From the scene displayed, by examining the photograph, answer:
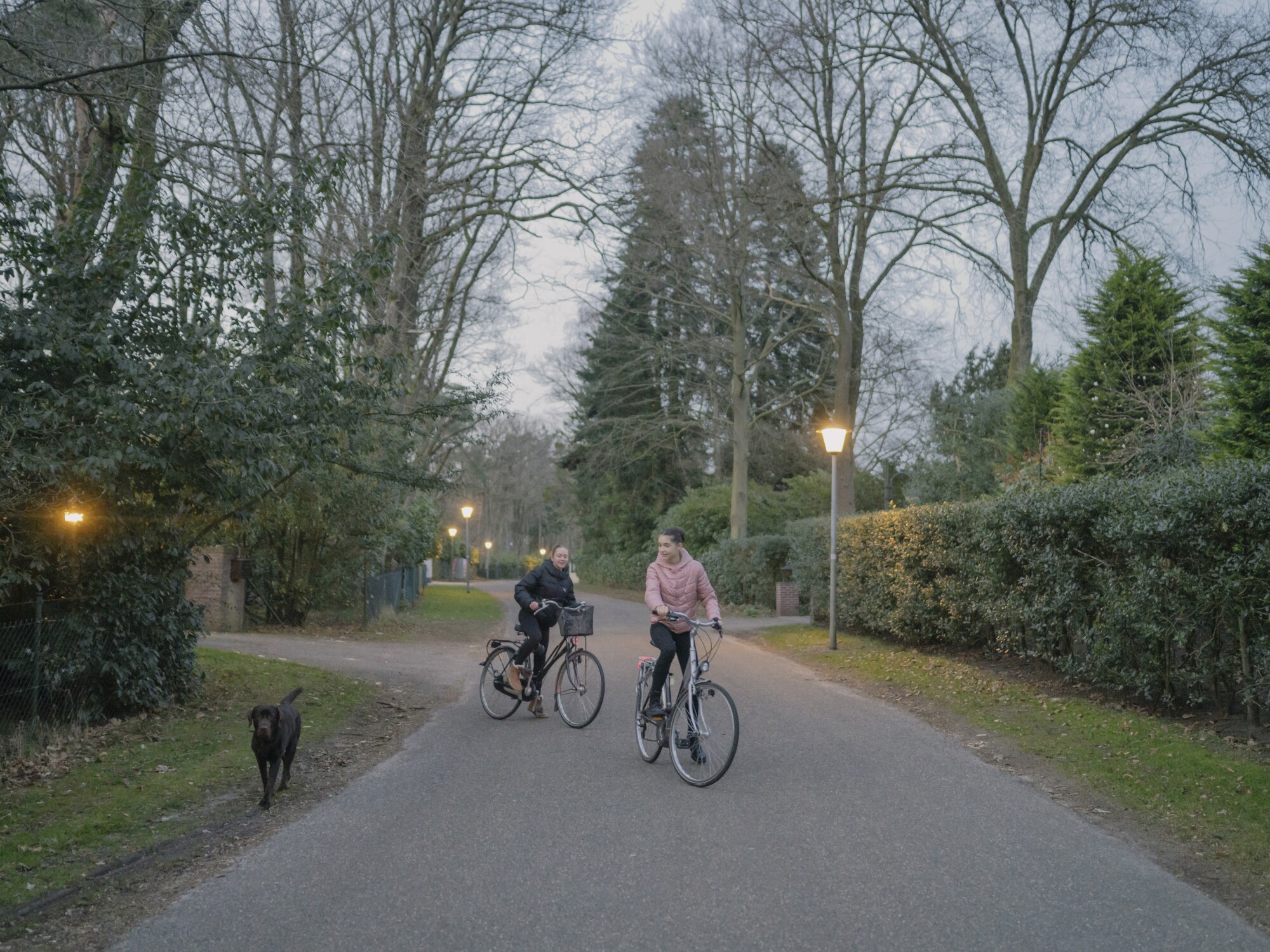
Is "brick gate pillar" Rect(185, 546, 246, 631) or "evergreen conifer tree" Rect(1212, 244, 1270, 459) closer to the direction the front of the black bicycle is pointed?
the evergreen conifer tree

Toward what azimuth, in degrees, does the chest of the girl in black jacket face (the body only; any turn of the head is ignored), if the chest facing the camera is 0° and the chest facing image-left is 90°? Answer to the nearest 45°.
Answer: approximately 315°

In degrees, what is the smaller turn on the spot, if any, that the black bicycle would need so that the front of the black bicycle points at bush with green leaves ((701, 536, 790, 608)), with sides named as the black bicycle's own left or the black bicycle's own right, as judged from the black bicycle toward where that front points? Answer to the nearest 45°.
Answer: approximately 135° to the black bicycle's own left

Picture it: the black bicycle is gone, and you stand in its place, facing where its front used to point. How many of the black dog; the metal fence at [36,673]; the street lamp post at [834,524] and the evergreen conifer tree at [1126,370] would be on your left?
2

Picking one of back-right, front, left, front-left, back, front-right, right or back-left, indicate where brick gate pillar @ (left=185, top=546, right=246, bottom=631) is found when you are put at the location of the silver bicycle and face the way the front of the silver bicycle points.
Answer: back

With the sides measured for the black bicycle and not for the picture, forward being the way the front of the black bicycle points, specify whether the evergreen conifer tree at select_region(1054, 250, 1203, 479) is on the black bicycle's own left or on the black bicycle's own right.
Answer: on the black bicycle's own left

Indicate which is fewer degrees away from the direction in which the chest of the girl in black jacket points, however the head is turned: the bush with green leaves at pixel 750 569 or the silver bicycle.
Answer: the silver bicycle

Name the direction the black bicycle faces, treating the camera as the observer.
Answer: facing the viewer and to the right of the viewer

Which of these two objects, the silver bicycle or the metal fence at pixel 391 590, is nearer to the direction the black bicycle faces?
the silver bicycle

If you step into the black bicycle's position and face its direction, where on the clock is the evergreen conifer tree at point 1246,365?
The evergreen conifer tree is roughly at 10 o'clock from the black bicycle.

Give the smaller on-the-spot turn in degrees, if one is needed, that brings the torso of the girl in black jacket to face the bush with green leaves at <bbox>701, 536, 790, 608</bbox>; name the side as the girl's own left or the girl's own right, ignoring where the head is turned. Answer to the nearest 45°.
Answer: approximately 135° to the girl's own left

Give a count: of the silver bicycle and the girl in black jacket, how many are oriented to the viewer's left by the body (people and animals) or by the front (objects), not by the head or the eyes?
0

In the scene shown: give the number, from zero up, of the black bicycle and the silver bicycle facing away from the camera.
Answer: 0

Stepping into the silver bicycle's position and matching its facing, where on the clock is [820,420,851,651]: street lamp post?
The street lamp post is roughly at 8 o'clock from the silver bicycle.

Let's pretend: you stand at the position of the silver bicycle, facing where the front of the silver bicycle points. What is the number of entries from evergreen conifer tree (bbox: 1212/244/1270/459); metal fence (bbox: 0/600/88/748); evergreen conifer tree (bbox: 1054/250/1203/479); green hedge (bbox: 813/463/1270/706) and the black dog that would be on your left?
3

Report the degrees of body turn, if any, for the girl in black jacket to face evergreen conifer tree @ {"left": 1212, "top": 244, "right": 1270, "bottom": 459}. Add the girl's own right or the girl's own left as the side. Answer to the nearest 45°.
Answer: approximately 45° to the girl's own left

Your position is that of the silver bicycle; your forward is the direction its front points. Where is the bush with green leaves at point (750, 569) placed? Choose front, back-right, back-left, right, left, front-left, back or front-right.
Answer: back-left

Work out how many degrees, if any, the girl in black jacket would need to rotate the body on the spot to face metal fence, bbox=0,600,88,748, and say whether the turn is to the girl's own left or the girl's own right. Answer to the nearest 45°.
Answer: approximately 135° to the girl's own right

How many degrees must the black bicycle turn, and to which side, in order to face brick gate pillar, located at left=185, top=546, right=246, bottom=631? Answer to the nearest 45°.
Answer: approximately 180°

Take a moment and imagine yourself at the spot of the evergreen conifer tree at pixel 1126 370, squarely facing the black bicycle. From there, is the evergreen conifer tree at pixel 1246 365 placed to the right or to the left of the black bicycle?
left
